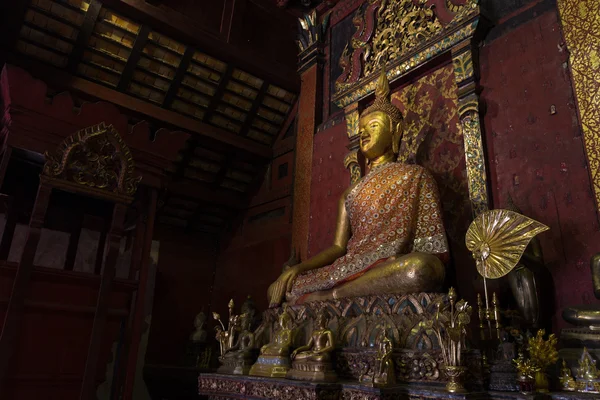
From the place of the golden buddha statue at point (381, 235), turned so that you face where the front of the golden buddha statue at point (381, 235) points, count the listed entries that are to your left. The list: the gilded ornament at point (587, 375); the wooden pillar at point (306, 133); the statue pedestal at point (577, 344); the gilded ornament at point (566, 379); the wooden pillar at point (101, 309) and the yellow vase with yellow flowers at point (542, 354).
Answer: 4

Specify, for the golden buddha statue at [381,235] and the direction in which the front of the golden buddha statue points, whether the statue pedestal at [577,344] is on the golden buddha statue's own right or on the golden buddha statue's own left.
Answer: on the golden buddha statue's own left

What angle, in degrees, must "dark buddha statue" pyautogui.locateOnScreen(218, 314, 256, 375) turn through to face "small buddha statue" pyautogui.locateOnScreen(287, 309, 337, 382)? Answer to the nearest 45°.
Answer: approximately 90° to its left

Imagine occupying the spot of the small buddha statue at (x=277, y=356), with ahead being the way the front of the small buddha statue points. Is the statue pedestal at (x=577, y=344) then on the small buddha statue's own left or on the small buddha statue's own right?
on the small buddha statue's own left

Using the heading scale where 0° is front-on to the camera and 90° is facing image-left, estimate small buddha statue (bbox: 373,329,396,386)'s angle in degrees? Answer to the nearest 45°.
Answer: approximately 45°

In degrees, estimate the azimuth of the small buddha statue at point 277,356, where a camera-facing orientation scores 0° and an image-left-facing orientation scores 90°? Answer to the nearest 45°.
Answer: approximately 45°

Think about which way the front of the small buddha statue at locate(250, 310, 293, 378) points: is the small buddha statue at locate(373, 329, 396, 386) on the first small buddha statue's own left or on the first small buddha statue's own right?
on the first small buddha statue's own left

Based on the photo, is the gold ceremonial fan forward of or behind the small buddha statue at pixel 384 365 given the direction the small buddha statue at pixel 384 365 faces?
behind

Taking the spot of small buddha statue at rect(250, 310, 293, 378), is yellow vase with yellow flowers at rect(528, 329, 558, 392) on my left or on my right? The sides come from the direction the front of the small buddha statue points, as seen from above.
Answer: on my left

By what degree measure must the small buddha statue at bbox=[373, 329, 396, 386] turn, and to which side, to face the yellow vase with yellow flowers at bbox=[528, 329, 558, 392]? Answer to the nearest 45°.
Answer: approximately 135° to its left

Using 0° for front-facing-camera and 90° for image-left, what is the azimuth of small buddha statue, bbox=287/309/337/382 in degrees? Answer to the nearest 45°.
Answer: approximately 45°
